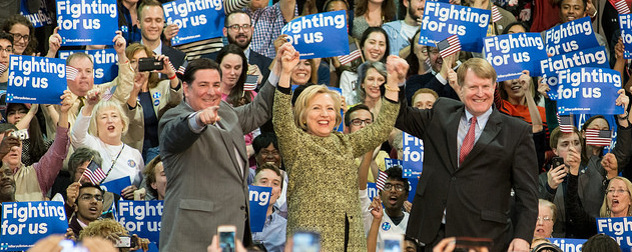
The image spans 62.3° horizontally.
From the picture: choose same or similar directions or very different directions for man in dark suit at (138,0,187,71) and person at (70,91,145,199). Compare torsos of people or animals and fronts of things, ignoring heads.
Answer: same or similar directions

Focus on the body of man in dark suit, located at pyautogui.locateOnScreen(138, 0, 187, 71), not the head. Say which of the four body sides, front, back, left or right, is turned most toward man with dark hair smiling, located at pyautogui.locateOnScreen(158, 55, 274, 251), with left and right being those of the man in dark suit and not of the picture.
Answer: front

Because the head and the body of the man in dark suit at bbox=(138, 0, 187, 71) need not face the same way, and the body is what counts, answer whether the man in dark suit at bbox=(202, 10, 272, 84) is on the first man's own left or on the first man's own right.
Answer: on the first man's own left

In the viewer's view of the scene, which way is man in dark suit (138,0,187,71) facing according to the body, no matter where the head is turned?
toward the camera

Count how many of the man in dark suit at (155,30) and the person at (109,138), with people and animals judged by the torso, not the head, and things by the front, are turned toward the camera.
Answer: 2

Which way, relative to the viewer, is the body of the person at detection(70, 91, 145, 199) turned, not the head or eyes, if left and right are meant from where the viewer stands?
facing the viewer

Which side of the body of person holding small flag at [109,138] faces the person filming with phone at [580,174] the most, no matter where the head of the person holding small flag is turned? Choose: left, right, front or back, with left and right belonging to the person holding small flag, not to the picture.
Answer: left
